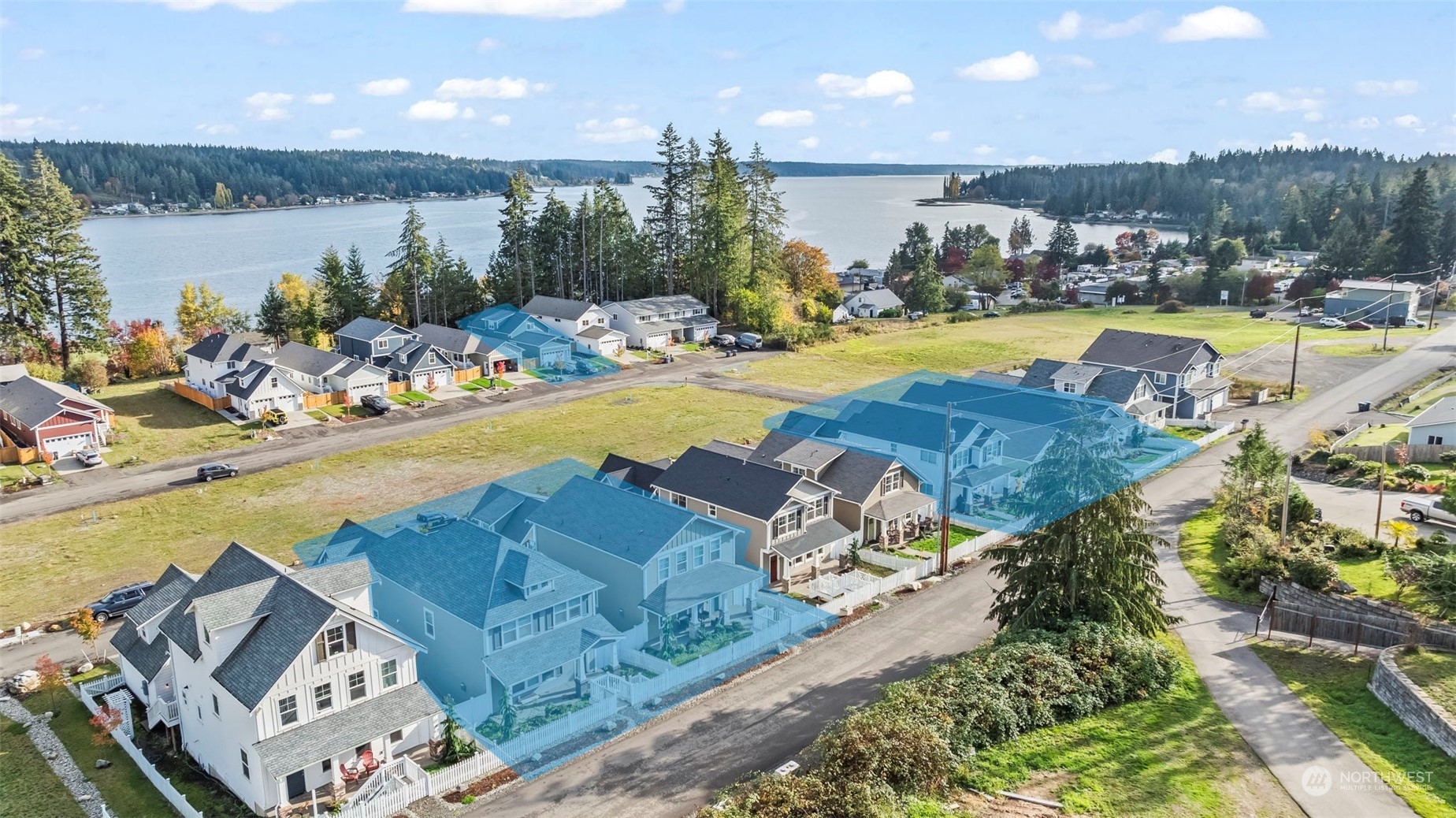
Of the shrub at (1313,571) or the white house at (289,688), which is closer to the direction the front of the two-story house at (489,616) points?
the shrub

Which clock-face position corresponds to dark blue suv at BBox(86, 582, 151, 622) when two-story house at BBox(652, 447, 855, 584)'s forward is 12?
The dark blue suv is roughly at 4 o'clock from the two-story house.

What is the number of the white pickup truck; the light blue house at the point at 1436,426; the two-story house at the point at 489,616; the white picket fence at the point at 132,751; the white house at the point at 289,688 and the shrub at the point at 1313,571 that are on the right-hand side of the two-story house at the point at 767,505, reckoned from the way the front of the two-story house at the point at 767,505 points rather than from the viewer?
3

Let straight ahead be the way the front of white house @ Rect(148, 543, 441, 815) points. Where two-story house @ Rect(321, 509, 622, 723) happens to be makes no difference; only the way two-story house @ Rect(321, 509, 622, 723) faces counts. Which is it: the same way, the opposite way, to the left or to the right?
the same way

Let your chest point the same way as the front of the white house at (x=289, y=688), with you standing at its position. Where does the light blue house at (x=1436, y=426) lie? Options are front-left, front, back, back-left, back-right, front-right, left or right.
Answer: front-left

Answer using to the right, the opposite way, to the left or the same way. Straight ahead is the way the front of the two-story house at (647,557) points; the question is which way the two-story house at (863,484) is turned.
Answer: the same way

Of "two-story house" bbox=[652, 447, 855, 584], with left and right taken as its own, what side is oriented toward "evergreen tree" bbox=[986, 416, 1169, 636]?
front

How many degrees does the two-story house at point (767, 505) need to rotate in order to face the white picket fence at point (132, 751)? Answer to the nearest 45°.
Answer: approximately 90° to its right

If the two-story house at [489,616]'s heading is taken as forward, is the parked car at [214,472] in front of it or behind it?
behind

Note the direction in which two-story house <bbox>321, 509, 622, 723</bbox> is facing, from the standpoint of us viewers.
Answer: facing the viewer and to the right of the viewer

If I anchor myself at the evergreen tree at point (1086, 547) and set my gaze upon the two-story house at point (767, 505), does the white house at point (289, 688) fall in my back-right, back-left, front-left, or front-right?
front-left

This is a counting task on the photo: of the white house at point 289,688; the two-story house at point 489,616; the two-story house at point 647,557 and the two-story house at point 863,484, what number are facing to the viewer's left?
0

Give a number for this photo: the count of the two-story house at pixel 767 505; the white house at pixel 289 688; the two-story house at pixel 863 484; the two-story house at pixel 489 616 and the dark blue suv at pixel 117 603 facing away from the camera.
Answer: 0

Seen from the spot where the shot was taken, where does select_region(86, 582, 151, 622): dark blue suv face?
facing the viewer and to the left of the viewer
